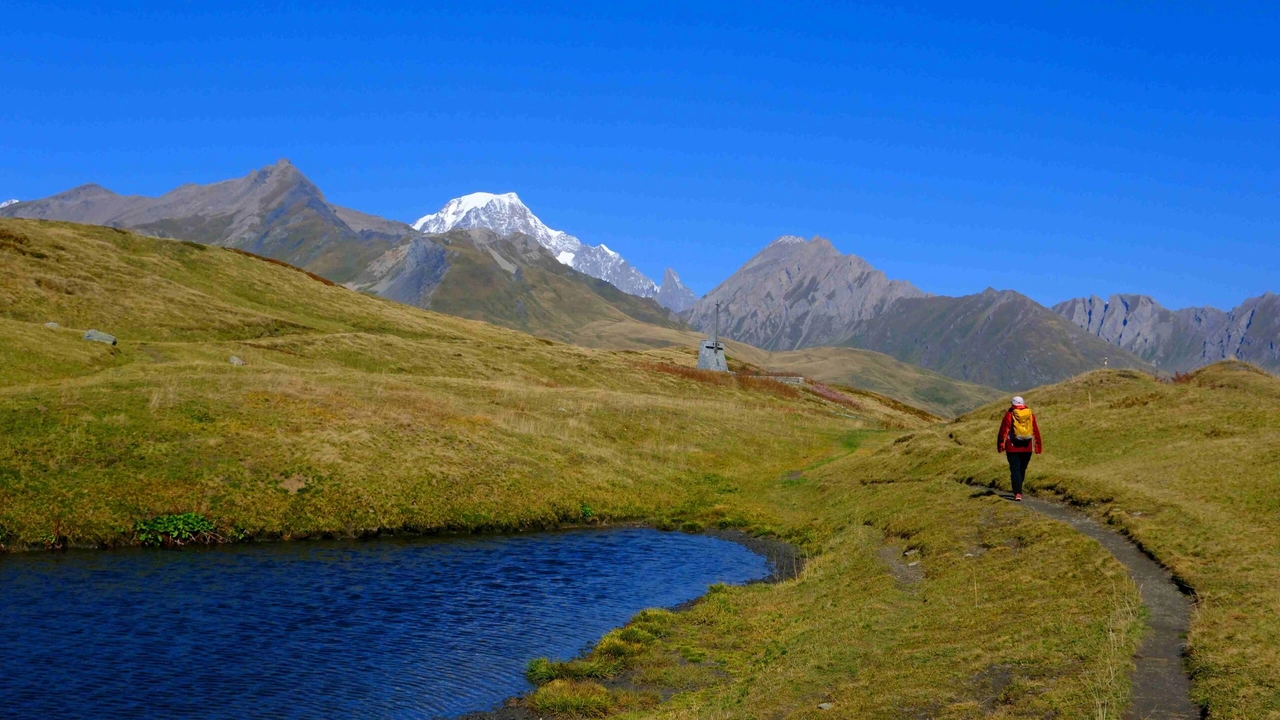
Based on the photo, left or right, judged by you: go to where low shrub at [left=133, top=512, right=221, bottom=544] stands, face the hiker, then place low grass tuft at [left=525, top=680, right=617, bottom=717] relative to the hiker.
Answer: right

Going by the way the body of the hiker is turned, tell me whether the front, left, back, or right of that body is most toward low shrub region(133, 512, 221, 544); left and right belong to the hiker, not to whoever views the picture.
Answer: left

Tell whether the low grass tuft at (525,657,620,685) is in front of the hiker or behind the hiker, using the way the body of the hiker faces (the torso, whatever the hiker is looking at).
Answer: behind

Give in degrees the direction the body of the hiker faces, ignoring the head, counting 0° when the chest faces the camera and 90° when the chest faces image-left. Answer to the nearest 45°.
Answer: approximately 180°

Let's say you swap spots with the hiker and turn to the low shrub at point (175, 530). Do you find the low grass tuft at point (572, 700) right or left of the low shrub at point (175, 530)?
left
